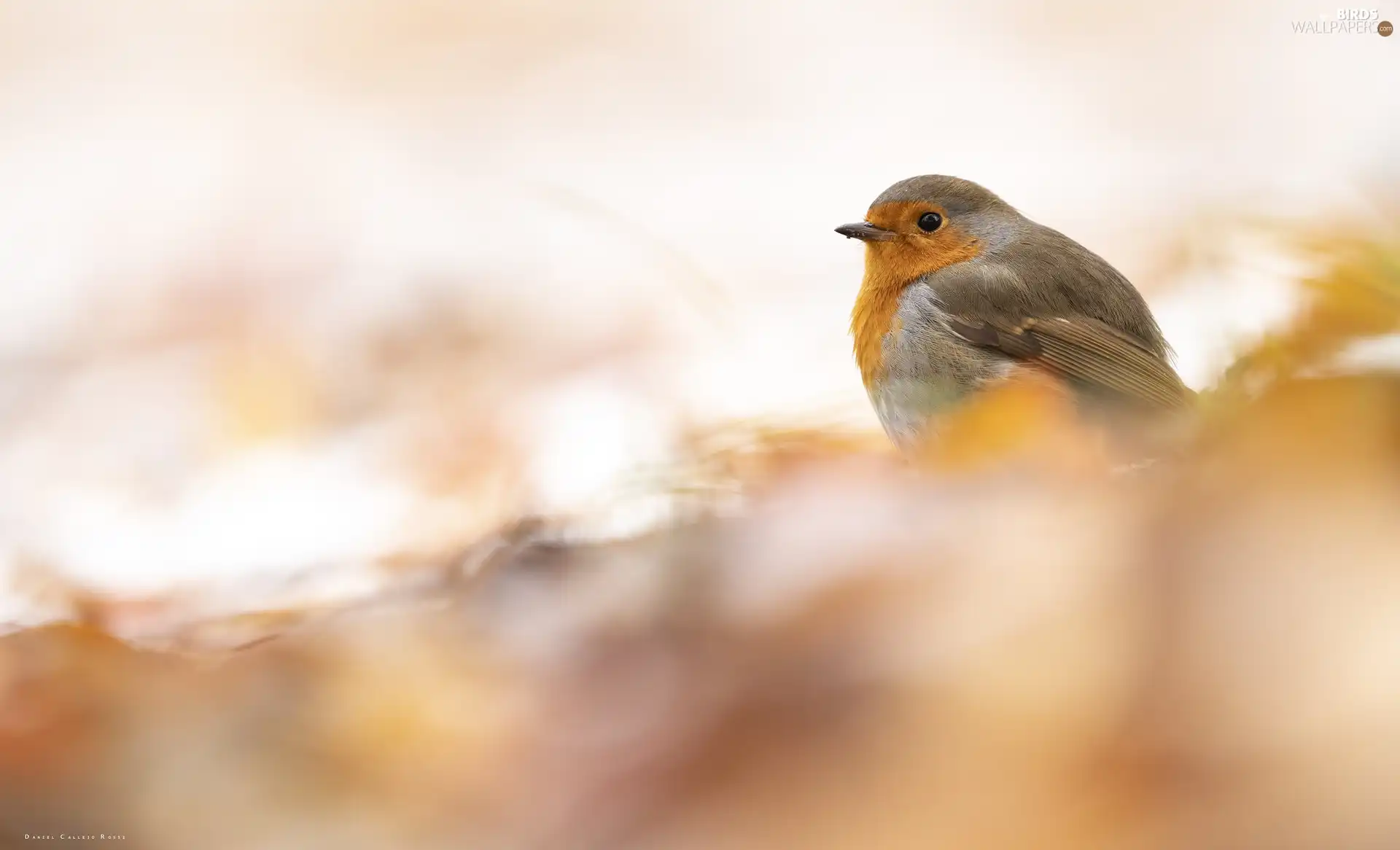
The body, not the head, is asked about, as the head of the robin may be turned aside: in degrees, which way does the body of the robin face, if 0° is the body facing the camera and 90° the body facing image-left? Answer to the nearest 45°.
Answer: approximately 90°
